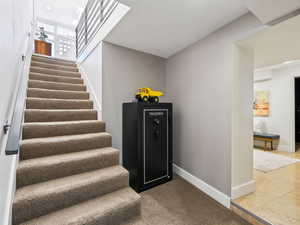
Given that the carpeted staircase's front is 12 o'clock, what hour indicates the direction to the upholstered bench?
The upholstered bench is roughly at 9 o'clock from the carpeted staircase.

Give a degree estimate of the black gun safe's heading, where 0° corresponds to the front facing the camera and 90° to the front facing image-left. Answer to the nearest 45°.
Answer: approximately 315°

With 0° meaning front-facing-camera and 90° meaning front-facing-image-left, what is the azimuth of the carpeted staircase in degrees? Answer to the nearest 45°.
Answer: approximately 0°

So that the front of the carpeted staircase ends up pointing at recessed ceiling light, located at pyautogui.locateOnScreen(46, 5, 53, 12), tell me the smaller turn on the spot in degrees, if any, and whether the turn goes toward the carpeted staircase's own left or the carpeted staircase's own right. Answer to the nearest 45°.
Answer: approximately 180°

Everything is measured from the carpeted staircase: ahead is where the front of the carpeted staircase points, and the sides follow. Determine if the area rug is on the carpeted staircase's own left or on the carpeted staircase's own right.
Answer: on the carpeted staircase's own left

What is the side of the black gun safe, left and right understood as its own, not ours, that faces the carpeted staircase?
right

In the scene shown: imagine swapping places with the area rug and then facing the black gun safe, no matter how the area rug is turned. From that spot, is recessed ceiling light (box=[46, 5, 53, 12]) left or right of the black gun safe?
right
